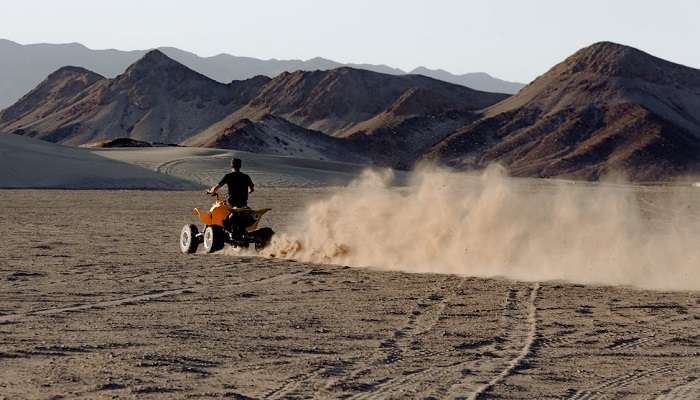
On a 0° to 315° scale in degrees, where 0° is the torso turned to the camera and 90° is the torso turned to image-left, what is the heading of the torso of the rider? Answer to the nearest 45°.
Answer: approximately 135°

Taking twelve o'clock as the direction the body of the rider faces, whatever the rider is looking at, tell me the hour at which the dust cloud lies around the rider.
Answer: The dust cloud is roughly at 5 o'clock from the rider.
